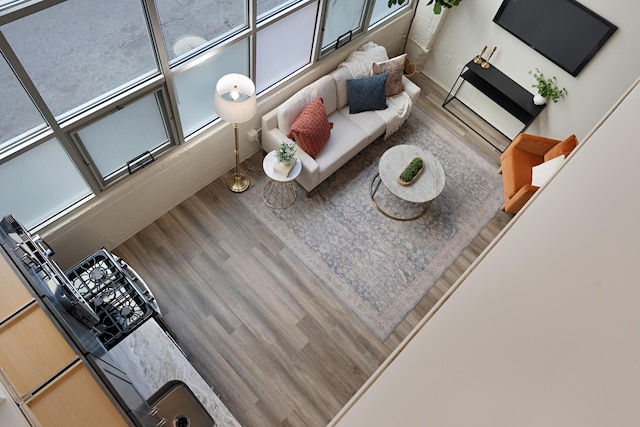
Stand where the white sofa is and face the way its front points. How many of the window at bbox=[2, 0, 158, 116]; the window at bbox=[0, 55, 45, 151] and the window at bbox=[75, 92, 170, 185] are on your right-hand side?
3

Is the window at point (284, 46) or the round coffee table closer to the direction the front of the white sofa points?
the round coffee table

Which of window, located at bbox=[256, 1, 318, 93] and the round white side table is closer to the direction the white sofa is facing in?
the round white side table

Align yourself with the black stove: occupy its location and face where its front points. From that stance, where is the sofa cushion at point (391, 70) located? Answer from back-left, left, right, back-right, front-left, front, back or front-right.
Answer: front-right

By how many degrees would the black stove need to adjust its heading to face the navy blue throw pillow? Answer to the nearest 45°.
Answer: approximately 45° to its right

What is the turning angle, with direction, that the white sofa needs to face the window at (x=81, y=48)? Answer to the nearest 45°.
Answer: approximately 90° to its right

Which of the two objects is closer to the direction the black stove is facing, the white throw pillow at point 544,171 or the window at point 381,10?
the window

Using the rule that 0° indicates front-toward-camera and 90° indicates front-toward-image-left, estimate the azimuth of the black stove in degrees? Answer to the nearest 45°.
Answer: approximately 225°

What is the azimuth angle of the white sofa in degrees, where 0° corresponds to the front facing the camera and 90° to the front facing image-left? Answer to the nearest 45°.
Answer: approximately 315°

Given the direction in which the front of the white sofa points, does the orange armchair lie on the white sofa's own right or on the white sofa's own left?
on the white sofa's own left

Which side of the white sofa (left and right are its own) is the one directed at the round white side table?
right

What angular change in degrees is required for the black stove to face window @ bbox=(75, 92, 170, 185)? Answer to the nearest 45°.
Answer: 0° — it already faces it

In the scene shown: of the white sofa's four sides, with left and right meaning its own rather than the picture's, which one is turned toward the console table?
left
